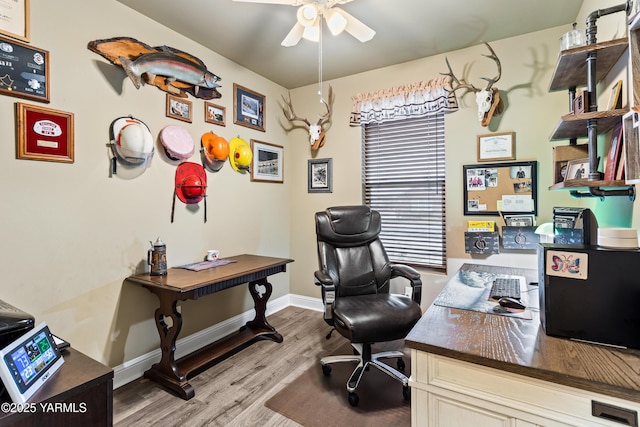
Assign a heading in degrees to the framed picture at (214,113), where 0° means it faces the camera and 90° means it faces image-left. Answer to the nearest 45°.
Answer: approximately 315°

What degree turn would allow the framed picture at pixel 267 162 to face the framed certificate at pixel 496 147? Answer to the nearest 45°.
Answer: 0° — it already faces it

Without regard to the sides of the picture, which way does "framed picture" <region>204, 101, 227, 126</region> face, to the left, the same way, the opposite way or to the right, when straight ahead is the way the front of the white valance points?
to the left

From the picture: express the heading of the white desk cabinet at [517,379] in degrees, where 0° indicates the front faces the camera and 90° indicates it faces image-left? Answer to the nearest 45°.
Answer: approximately 45°

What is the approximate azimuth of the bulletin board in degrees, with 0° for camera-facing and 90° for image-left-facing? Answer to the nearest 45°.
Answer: approximately 0°

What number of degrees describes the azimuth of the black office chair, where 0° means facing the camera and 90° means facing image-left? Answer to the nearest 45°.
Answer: approximately 315°

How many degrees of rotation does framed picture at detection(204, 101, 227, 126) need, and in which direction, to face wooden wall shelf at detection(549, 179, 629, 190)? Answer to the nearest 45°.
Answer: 0° — it already faces it

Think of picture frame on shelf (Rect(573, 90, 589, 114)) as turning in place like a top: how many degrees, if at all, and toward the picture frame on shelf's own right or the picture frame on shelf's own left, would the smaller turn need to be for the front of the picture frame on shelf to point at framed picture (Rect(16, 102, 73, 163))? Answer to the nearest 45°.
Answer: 0° — it already faces it

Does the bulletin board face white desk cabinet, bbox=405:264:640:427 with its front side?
yes

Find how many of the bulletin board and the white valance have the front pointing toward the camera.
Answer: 2
